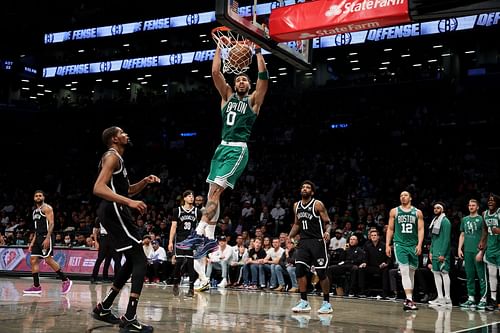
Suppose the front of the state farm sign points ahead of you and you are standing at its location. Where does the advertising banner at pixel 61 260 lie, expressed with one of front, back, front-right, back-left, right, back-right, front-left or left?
back-right

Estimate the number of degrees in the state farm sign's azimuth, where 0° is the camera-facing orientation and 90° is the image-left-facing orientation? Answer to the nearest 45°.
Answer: approximately 0°

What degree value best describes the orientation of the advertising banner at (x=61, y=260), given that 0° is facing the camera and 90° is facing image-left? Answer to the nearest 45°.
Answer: approximately 0°

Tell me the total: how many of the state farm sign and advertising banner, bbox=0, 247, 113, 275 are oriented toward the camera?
2
